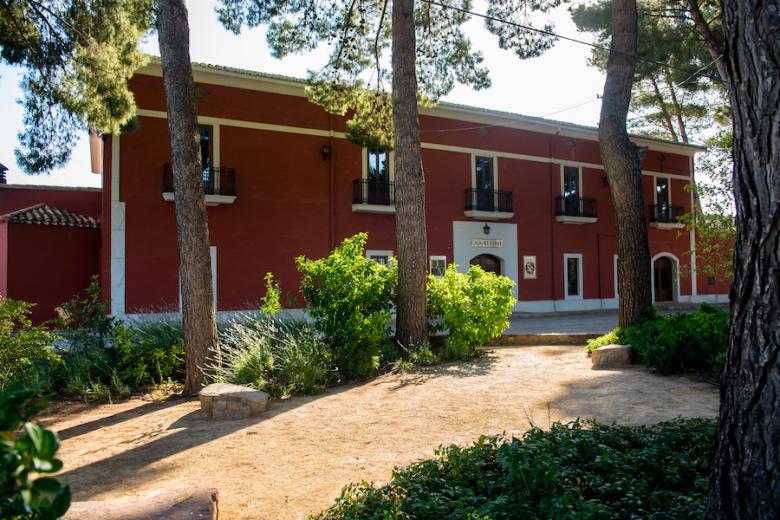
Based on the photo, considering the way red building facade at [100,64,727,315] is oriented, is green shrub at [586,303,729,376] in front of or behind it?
in front

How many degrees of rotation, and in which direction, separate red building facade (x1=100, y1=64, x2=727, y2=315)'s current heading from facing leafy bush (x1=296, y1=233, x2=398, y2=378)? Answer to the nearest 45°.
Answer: approximately 45° to its right

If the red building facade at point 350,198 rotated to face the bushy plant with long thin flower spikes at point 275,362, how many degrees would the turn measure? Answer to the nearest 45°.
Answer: approximately 45° to its right

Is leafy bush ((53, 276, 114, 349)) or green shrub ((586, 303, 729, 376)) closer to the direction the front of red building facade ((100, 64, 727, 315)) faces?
the green shrub

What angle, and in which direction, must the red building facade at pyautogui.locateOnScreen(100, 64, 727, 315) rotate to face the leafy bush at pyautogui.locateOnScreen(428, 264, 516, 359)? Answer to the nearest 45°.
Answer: approximately 45° to its right

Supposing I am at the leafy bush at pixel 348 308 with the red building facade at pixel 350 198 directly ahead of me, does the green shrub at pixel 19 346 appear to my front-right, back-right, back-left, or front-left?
back-left

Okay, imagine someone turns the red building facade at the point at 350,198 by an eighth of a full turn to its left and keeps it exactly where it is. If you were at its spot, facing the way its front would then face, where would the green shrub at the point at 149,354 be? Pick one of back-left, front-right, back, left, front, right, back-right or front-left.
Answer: right

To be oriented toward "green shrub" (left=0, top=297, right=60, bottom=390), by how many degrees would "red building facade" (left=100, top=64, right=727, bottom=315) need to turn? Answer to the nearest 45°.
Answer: approximately 45° to its right

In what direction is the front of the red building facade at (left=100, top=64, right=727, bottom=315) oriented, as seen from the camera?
facing the viewer and to the right of the viewer
